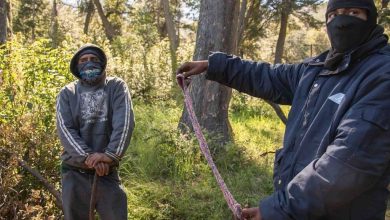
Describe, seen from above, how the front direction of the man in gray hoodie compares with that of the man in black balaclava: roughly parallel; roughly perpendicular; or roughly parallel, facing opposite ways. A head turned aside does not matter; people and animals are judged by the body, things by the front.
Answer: roughly perpendicular

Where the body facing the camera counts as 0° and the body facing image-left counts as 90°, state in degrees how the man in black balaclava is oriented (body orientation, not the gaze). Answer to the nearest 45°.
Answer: approximately 45°

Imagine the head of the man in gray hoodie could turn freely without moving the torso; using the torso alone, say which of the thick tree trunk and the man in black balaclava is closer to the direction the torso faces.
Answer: the man in black balaclava

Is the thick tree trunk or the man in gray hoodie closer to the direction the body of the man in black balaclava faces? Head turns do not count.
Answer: the man in gray hoodie

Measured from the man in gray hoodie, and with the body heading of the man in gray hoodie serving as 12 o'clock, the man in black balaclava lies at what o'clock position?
The man in black balaclava is roughly at 11 o'clock from the man in gray hoodie.

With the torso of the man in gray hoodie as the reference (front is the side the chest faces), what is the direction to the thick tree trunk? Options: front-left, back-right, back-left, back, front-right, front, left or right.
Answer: back-left

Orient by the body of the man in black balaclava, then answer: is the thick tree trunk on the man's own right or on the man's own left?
on the man's own right

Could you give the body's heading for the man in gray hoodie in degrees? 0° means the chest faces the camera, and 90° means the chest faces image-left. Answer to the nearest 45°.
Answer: approximately 0°
